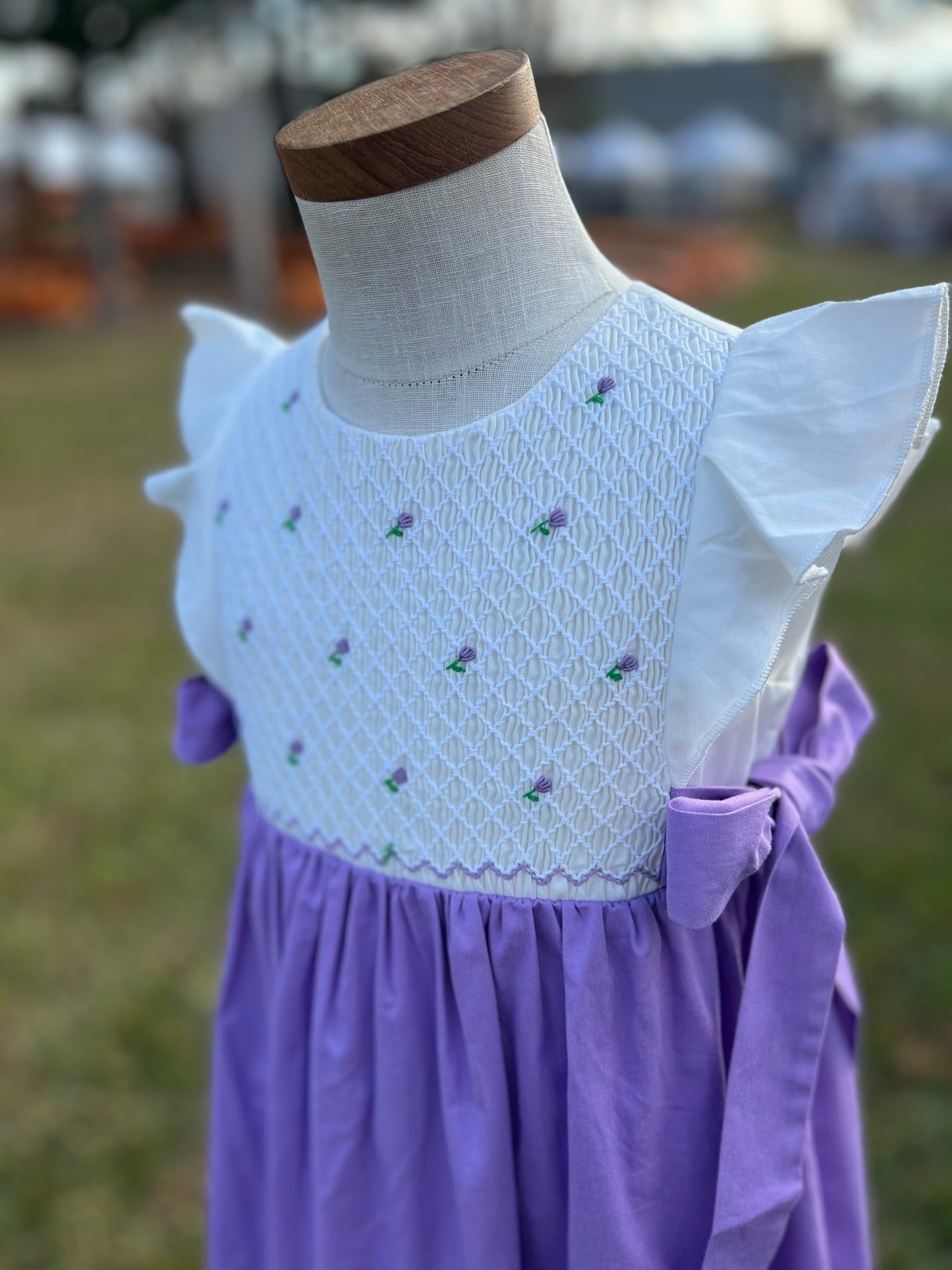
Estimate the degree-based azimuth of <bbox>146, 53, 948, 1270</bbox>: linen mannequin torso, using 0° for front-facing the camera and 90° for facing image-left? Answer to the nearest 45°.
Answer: approximately 45°

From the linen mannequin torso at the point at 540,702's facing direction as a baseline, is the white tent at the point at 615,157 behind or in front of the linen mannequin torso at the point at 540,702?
behind

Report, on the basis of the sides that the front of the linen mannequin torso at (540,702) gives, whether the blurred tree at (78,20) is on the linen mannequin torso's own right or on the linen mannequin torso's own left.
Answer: on the linen mannequin torso's own right

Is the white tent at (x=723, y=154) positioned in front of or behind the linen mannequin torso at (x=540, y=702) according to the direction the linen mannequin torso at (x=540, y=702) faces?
behind
